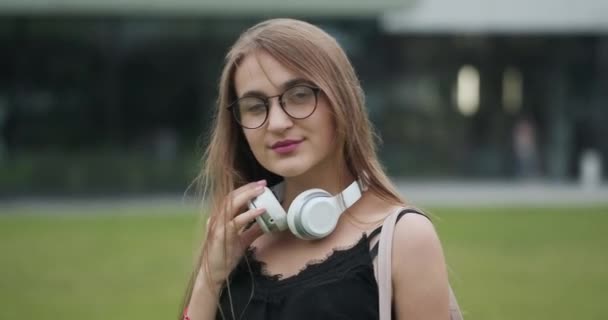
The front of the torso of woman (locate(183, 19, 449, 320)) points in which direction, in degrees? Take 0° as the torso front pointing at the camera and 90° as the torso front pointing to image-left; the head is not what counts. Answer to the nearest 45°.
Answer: approximately 45°

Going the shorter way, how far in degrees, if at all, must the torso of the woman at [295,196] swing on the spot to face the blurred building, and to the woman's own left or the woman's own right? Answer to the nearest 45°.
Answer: approximately 135° to the woman's own right
